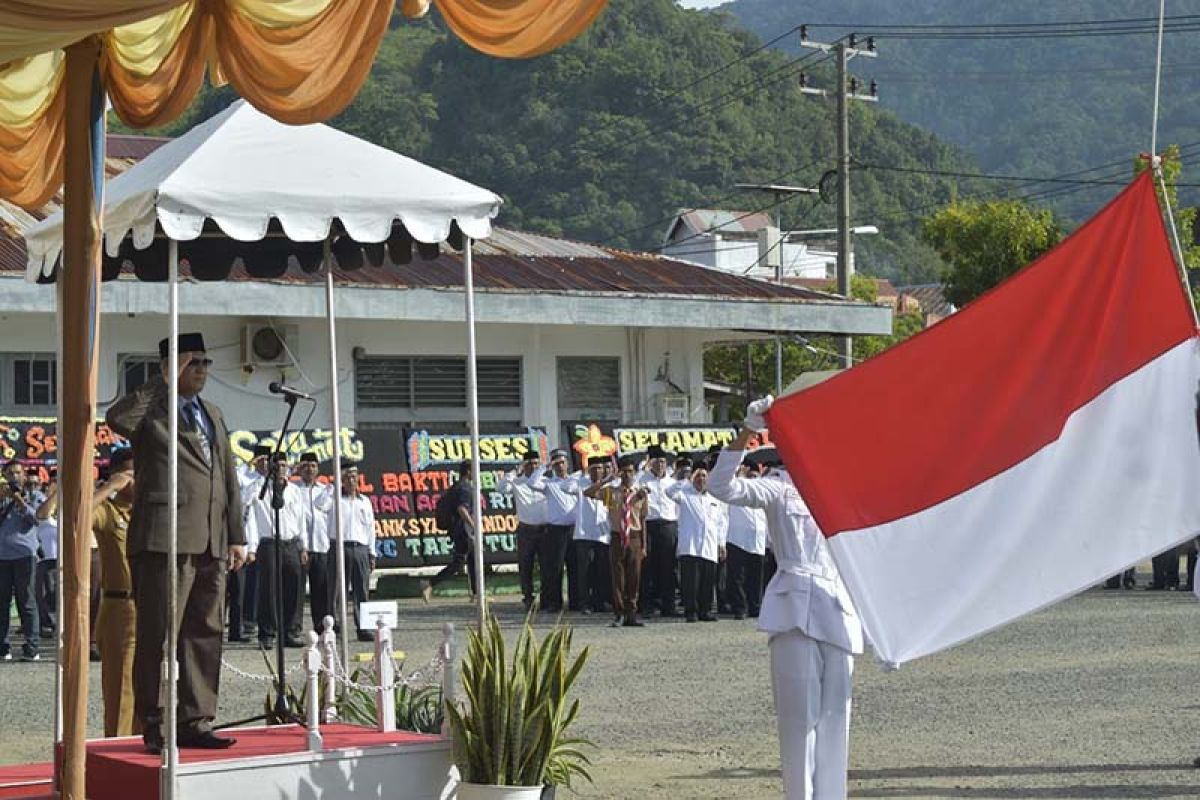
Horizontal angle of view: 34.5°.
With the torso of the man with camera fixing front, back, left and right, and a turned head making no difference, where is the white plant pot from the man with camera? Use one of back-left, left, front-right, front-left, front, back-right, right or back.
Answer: front

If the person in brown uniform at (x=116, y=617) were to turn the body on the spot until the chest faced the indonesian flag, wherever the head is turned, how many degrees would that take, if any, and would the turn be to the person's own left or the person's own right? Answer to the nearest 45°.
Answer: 0° — they already face it

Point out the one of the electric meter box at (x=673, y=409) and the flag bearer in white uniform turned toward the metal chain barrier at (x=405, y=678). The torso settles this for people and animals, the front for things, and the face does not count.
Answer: the electric meter box

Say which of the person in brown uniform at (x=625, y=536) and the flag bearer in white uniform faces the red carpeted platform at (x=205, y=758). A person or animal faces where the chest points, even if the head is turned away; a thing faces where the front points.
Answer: the person in brown uniform

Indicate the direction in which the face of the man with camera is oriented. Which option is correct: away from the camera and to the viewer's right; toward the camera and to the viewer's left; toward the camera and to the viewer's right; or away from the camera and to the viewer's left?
toward the camera and to the viewer's right

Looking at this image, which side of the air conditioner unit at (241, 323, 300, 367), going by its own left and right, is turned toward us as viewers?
front

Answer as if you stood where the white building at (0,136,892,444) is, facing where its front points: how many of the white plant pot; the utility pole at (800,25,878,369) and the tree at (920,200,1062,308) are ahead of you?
1

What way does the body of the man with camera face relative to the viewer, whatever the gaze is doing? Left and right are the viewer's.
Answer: facing the viewer

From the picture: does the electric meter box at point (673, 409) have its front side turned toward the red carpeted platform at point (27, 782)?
yes

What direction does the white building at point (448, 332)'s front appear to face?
toward the camera

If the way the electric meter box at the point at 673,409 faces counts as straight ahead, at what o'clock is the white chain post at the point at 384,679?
The white chain post is roughly at 12 o'clock from the electric meter box.

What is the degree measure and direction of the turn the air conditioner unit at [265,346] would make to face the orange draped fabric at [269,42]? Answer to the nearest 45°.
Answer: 0° — it already faces it

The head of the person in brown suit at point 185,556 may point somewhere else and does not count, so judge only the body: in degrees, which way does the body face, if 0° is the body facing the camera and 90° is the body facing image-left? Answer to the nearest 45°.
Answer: approximately 315°
